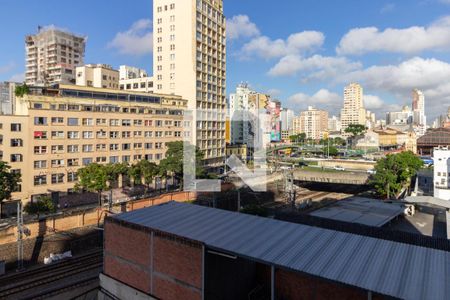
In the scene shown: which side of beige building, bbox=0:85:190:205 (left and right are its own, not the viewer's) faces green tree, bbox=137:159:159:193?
front

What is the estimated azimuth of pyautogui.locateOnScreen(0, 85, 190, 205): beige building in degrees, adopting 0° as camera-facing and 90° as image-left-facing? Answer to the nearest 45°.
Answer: approximately 315°

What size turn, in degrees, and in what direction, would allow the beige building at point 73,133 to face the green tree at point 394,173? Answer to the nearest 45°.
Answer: approximately 45° to its left

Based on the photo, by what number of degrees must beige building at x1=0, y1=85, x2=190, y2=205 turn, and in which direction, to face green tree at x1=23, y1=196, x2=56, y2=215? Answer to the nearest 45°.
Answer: approximately 45° to its right

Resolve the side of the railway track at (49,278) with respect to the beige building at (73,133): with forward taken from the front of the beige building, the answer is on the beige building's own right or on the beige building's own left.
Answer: on the beige building's own right

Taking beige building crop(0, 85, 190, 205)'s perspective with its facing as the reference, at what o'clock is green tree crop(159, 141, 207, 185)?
The green tree is roughly at 11 o'clock from the beige building.

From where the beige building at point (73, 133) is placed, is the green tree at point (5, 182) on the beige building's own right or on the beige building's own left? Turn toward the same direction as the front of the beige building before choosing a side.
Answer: on the beige building's own right
